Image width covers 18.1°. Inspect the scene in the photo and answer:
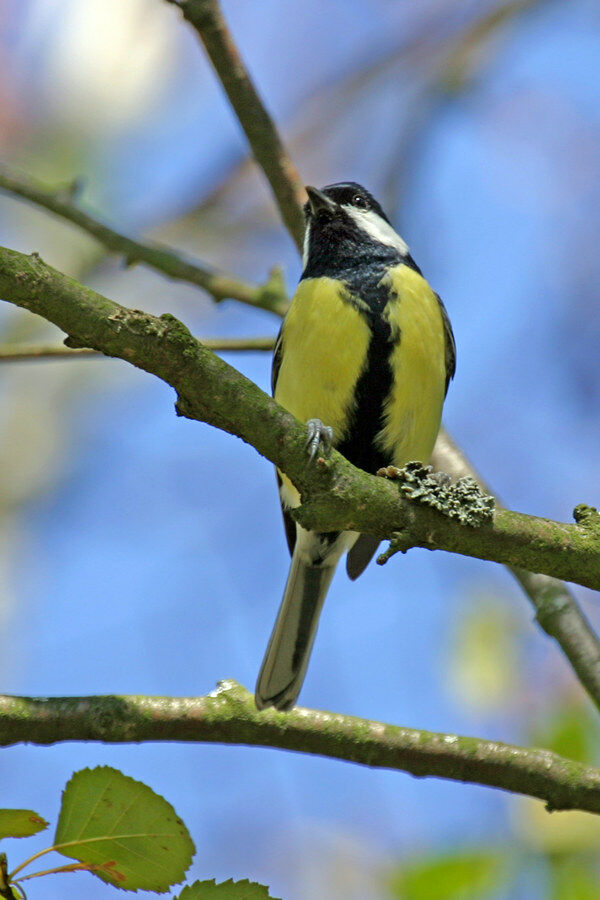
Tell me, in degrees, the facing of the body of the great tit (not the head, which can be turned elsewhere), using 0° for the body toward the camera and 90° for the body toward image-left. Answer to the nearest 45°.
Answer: approximately 0°

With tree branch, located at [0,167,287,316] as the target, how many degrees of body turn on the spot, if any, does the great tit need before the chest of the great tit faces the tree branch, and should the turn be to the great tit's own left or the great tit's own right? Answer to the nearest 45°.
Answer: approximately 90° to the great tit's own right
